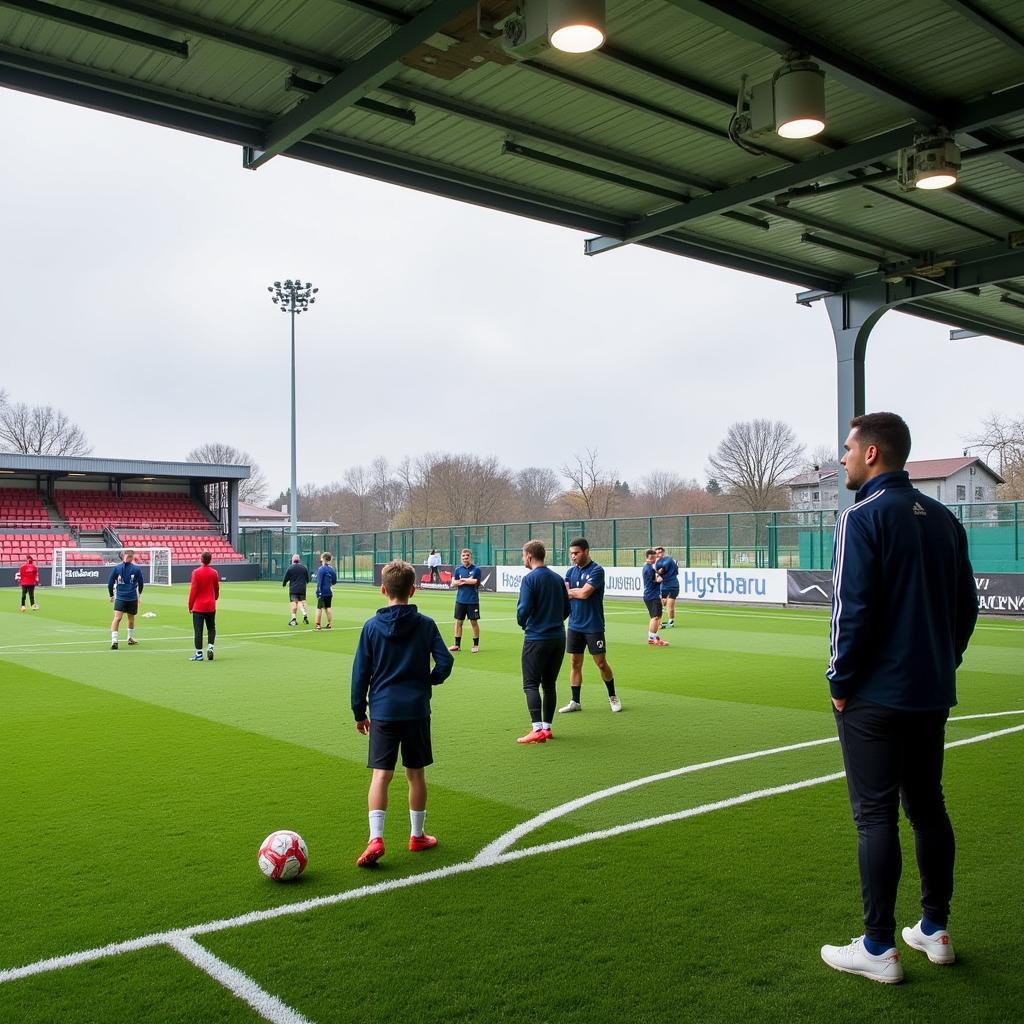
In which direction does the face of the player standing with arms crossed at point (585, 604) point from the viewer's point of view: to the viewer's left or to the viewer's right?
to the viewer's left

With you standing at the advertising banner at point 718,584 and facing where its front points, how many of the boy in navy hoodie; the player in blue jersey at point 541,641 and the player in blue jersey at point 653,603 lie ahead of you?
3

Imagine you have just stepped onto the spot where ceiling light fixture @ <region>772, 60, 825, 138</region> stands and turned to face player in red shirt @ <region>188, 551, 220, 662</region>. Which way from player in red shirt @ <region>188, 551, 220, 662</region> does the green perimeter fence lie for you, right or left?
right

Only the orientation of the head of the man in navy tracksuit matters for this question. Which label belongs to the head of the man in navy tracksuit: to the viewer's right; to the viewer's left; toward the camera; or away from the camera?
to the viewer's left

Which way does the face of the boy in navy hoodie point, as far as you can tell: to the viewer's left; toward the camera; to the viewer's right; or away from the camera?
away from the camera

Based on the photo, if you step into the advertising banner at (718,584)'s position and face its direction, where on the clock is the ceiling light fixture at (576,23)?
The ceiling light fixture is roughly at 12 o'clock from the advertising banner.

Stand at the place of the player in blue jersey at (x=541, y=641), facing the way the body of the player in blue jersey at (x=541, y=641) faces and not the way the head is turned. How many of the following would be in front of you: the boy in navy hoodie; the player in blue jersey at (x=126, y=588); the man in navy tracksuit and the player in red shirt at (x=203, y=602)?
2

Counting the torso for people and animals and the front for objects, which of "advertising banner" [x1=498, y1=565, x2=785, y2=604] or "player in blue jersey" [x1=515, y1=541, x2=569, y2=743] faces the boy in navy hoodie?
the advertising banner

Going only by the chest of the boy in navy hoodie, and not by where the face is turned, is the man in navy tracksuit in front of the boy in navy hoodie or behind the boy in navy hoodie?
behind
